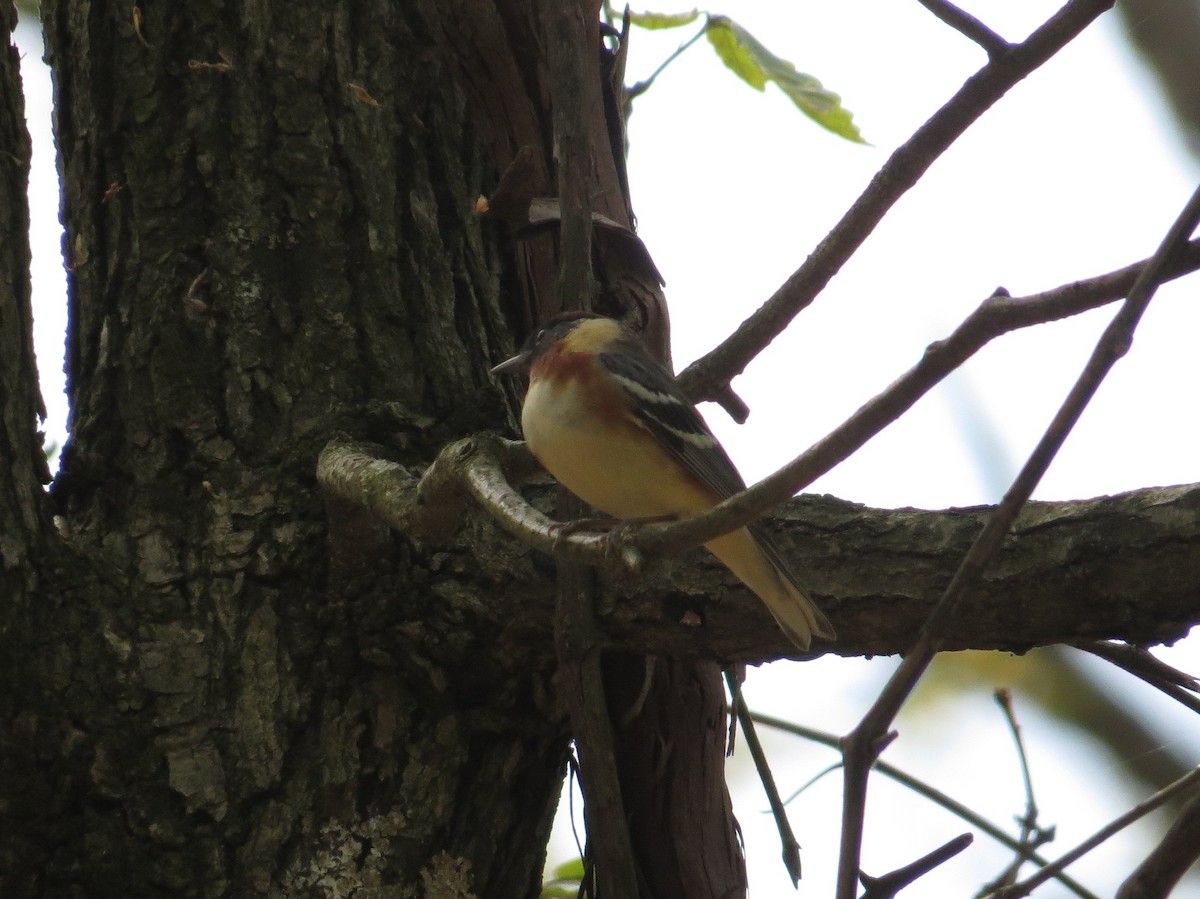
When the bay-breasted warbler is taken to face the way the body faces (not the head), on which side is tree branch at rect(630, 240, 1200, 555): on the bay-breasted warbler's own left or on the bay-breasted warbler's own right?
on the bay-breasted warbler's own left

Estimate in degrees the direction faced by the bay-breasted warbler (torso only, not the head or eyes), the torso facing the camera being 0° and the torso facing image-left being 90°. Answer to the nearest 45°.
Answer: approximately 90°

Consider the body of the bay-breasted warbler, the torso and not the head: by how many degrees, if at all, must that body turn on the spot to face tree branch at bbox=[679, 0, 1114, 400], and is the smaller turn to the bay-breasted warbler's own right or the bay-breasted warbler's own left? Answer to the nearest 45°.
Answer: approximately 135° to the bay-breasted warbler's own left
